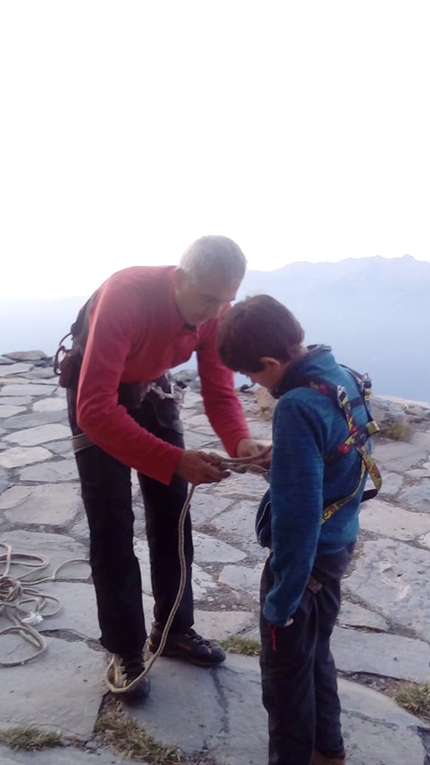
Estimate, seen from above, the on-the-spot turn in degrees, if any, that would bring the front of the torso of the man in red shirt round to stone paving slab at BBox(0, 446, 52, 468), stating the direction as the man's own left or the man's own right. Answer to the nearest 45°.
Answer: approximately 135° to the man's own left

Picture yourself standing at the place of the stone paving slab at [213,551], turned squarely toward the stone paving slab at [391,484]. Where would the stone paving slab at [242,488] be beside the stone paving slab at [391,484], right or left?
left

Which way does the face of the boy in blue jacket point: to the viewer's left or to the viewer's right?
to the viewer's left

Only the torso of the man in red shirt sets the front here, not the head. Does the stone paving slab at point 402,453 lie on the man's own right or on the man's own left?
on the man's own left

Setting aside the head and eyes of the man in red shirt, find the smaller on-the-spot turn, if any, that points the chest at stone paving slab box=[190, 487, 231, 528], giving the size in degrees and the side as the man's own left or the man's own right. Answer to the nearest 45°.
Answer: approximately 135° to the man's own left

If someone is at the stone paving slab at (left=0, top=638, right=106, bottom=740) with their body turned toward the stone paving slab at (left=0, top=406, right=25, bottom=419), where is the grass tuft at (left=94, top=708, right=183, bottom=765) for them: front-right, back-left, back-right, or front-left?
back-right

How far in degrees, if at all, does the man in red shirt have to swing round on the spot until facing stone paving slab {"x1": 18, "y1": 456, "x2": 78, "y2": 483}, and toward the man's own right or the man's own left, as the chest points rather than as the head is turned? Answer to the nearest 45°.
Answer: approximately 135° to the man's own left

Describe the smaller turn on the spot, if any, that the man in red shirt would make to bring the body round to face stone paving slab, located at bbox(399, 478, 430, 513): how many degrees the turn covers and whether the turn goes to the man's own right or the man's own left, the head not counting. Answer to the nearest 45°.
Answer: approximately 90° to the man's own left

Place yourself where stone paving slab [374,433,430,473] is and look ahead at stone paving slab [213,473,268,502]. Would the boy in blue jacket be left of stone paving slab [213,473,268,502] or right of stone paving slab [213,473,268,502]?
left

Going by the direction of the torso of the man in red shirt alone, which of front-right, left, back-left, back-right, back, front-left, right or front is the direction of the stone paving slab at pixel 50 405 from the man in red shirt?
back-left

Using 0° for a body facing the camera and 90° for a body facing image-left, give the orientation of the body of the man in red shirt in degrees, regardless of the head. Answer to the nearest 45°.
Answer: approximately 315°
